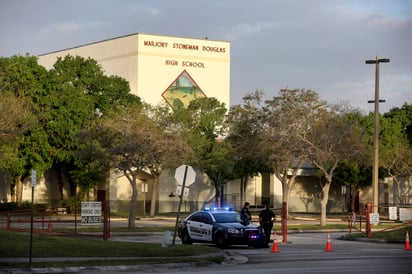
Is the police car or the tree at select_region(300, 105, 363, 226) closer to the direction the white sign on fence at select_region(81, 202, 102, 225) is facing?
the police car

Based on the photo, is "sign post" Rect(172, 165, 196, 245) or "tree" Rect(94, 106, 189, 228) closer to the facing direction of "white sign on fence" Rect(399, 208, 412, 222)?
the sign post

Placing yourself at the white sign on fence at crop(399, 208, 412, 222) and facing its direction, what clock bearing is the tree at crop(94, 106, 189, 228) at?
The tree is roughly at 2 o'clock from the white sign on fence.

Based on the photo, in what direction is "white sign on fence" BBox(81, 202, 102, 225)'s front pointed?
toward the camera

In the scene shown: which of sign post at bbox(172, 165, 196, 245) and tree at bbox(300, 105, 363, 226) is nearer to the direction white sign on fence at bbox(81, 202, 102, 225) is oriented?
the sign post

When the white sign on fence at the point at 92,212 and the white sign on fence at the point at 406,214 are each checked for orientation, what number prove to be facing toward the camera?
2

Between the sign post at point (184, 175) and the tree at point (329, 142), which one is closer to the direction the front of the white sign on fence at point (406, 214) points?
the sign post

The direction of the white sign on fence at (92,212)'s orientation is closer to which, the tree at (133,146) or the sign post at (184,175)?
the sign post

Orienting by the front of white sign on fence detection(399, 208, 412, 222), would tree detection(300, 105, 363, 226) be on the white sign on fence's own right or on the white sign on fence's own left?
on the white sign on fence's own right

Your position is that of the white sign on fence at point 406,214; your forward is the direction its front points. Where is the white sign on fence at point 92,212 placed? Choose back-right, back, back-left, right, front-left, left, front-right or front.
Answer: front-right

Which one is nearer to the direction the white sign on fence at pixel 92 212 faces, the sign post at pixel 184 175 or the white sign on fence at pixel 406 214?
the sign post

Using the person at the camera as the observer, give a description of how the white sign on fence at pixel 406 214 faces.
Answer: facing the viewer

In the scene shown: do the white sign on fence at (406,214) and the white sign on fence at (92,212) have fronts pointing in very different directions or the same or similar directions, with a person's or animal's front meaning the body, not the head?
same or similar directions

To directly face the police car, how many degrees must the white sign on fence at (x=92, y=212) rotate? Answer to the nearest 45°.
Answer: approximately 45° to its left
